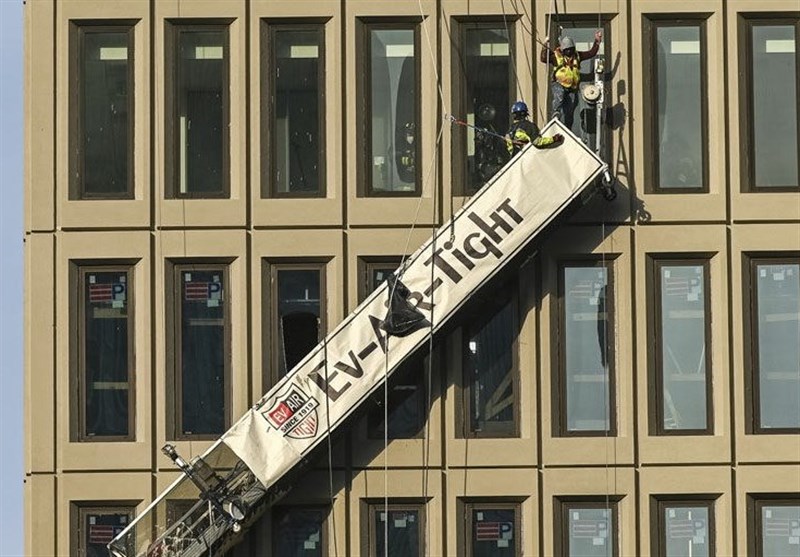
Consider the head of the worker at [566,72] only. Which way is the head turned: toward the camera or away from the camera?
toward the camera

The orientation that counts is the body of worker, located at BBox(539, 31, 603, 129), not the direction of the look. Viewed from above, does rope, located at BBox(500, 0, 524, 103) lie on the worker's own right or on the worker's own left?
on the worker's own right

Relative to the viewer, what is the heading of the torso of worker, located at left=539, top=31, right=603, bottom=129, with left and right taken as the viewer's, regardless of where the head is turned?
facing the viewer
